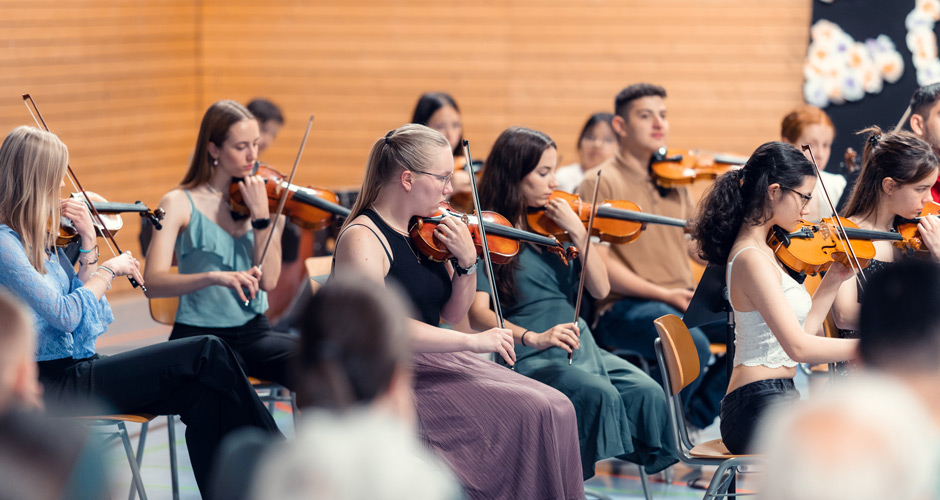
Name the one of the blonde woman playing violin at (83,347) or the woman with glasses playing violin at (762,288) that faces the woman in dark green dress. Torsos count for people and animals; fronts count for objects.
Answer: the blonde woman playing violin

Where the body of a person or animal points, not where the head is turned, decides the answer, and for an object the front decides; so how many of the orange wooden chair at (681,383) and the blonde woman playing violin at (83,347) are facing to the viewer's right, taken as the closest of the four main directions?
2

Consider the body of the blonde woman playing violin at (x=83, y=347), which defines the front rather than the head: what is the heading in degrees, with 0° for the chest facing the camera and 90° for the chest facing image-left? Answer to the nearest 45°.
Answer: approximately 270°

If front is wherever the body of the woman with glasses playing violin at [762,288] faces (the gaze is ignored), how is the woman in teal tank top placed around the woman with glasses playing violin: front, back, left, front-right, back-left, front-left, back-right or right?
back

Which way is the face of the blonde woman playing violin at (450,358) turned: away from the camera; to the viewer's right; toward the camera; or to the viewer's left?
to the viewer's right

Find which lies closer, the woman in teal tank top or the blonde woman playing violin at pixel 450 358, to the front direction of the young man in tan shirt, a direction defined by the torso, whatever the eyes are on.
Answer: the blonde woman playing violin

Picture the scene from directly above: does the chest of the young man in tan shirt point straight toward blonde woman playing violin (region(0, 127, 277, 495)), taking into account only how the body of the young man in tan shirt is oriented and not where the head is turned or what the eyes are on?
no

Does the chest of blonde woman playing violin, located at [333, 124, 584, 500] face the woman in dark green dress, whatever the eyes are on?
no

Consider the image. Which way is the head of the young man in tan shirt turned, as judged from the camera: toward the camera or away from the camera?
toward the camera

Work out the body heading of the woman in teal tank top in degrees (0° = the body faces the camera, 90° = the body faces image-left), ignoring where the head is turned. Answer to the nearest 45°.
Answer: approximately 315°

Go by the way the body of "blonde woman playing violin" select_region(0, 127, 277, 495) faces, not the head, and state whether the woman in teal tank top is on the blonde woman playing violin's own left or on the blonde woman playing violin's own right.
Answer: on the blonde woman playing violin's own left

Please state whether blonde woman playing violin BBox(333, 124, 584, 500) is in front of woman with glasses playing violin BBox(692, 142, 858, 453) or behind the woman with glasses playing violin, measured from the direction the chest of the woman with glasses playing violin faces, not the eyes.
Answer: behind

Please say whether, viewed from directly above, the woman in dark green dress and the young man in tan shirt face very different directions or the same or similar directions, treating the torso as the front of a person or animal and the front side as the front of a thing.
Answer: same or similar directions

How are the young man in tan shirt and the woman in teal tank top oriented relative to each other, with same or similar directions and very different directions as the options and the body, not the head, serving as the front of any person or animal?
same or similar directions

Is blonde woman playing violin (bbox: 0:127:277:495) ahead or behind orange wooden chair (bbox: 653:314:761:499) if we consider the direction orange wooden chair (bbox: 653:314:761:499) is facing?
behind

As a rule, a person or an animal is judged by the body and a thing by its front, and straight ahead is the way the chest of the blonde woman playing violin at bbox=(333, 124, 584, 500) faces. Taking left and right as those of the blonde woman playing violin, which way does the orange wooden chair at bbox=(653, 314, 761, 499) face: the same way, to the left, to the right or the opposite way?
the same way

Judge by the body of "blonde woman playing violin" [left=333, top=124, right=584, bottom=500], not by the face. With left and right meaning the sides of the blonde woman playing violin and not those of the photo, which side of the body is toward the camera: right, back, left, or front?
right
